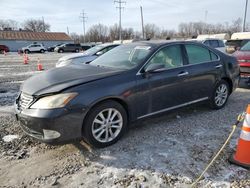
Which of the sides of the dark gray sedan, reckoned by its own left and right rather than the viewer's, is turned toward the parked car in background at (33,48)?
right

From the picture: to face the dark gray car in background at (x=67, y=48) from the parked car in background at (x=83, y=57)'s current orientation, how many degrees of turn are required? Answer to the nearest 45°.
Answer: approximately 135° to its right

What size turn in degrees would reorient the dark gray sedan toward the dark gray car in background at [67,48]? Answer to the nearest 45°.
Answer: approximately 135° to its right

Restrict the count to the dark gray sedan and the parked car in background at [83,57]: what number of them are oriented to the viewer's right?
0

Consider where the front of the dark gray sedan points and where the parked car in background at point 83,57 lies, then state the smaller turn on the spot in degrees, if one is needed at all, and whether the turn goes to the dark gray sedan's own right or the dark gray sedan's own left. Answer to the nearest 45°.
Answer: approximately 135° to the dark gray sedan's own right

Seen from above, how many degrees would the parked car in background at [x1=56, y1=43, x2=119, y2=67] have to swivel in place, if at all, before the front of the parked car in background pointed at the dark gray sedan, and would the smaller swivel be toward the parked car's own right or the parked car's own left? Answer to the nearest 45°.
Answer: approximately 45° to the parked car's own left
